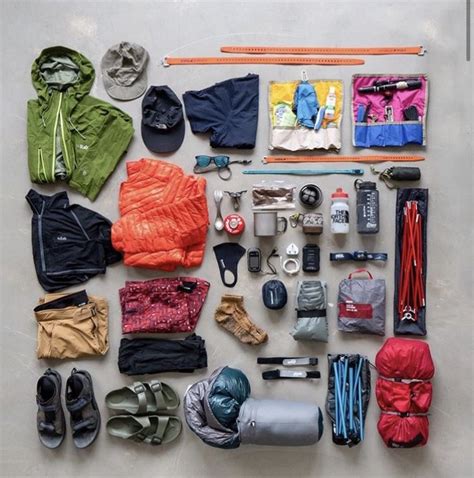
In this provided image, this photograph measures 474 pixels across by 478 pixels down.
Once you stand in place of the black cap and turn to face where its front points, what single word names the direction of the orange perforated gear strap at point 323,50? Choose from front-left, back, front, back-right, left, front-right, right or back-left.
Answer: left

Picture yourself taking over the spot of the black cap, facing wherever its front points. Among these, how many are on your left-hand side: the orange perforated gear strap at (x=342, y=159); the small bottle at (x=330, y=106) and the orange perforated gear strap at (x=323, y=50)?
3

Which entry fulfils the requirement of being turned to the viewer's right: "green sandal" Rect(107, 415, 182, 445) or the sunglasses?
the green sandal

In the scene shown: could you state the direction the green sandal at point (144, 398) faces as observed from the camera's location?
facing to the right of the viewer

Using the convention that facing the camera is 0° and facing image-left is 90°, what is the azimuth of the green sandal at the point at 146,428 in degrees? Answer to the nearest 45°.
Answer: approximately 270°

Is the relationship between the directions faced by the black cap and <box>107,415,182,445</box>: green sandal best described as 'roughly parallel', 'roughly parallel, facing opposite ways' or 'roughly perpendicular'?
roughly perpendicular

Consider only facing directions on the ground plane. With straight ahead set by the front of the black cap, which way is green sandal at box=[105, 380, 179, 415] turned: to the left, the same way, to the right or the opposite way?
to the left
